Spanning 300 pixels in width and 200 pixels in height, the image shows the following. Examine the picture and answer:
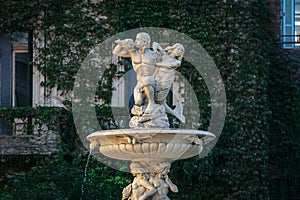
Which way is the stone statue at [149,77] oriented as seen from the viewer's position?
toward the camera
